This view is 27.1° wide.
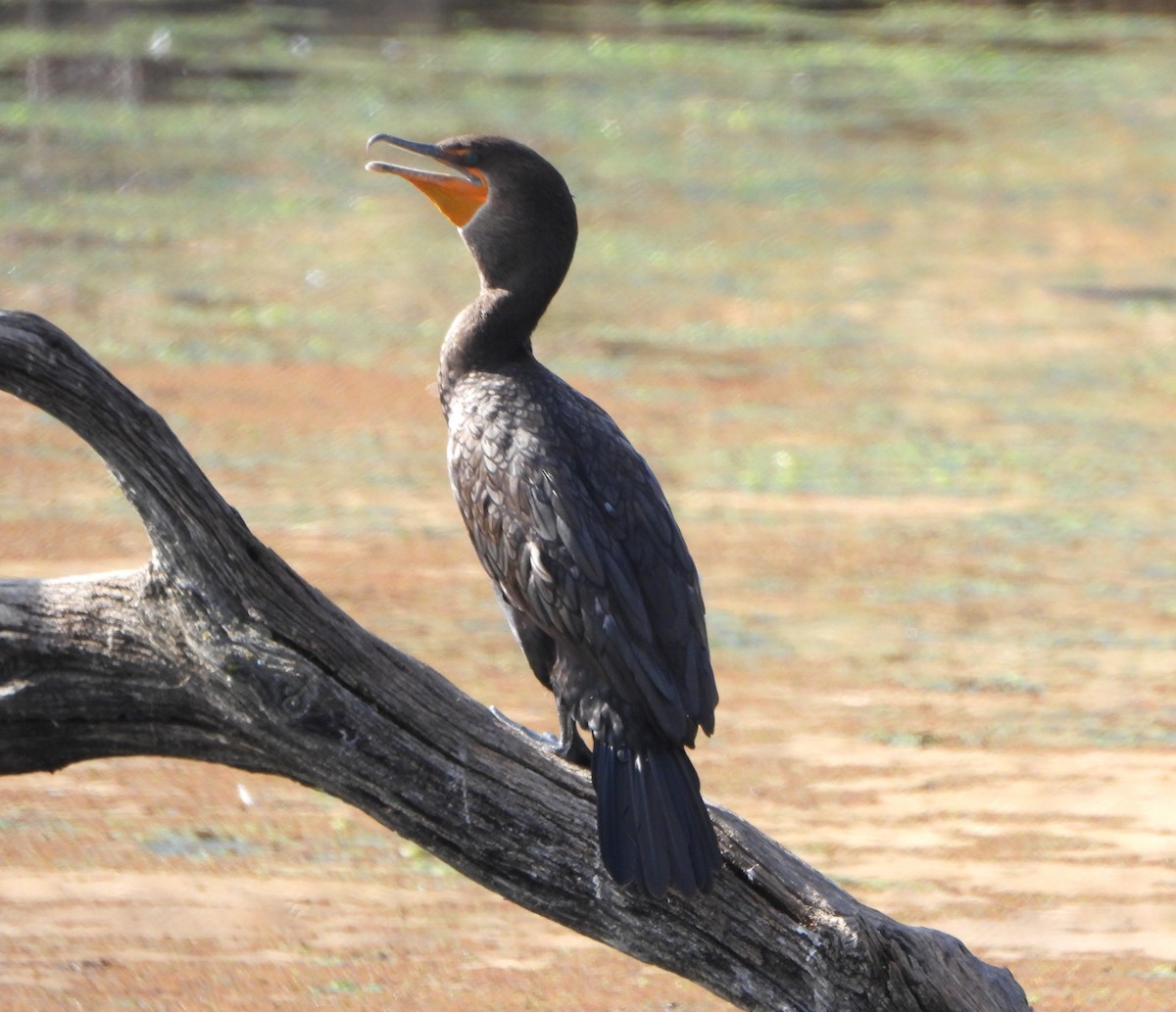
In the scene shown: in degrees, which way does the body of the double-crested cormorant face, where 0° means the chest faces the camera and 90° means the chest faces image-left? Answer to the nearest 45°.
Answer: approximately 135°
